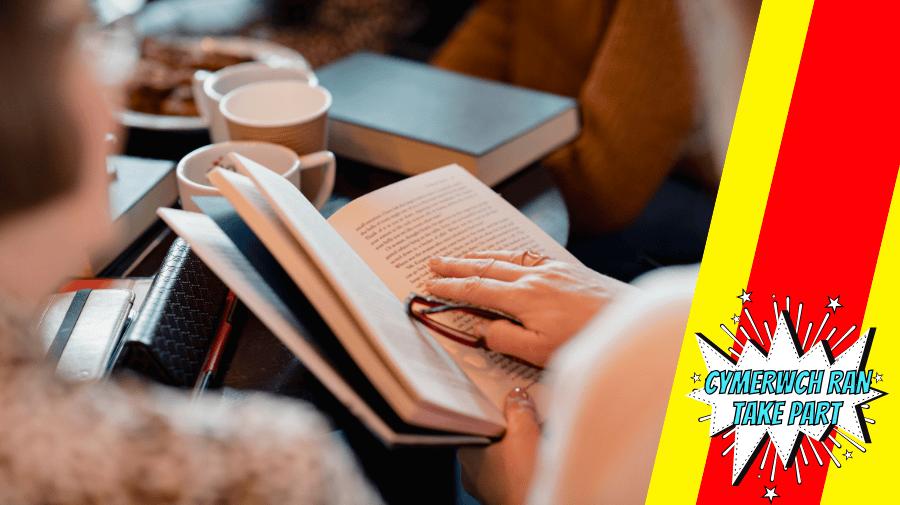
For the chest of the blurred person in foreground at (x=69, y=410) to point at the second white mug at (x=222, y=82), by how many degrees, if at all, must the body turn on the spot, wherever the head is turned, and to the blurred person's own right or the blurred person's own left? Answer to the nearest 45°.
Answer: approximately 45° to the blurred person's own left

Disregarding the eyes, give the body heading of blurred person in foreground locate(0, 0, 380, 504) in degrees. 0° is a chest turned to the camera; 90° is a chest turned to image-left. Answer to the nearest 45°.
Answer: approximately 225°

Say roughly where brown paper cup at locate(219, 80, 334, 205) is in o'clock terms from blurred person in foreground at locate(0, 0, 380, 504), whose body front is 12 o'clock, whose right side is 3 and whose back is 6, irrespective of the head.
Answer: The brown paper cup is roughly at 11 o'clock from the blurred person in foreground.

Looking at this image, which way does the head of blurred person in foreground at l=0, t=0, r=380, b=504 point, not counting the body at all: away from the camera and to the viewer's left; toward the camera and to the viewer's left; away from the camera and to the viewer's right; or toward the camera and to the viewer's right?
away from the camera and to the viewer's right

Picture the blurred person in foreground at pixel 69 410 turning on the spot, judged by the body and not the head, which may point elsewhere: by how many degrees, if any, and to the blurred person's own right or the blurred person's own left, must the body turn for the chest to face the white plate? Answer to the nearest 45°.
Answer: approximately 45° to the blurred person's own left
